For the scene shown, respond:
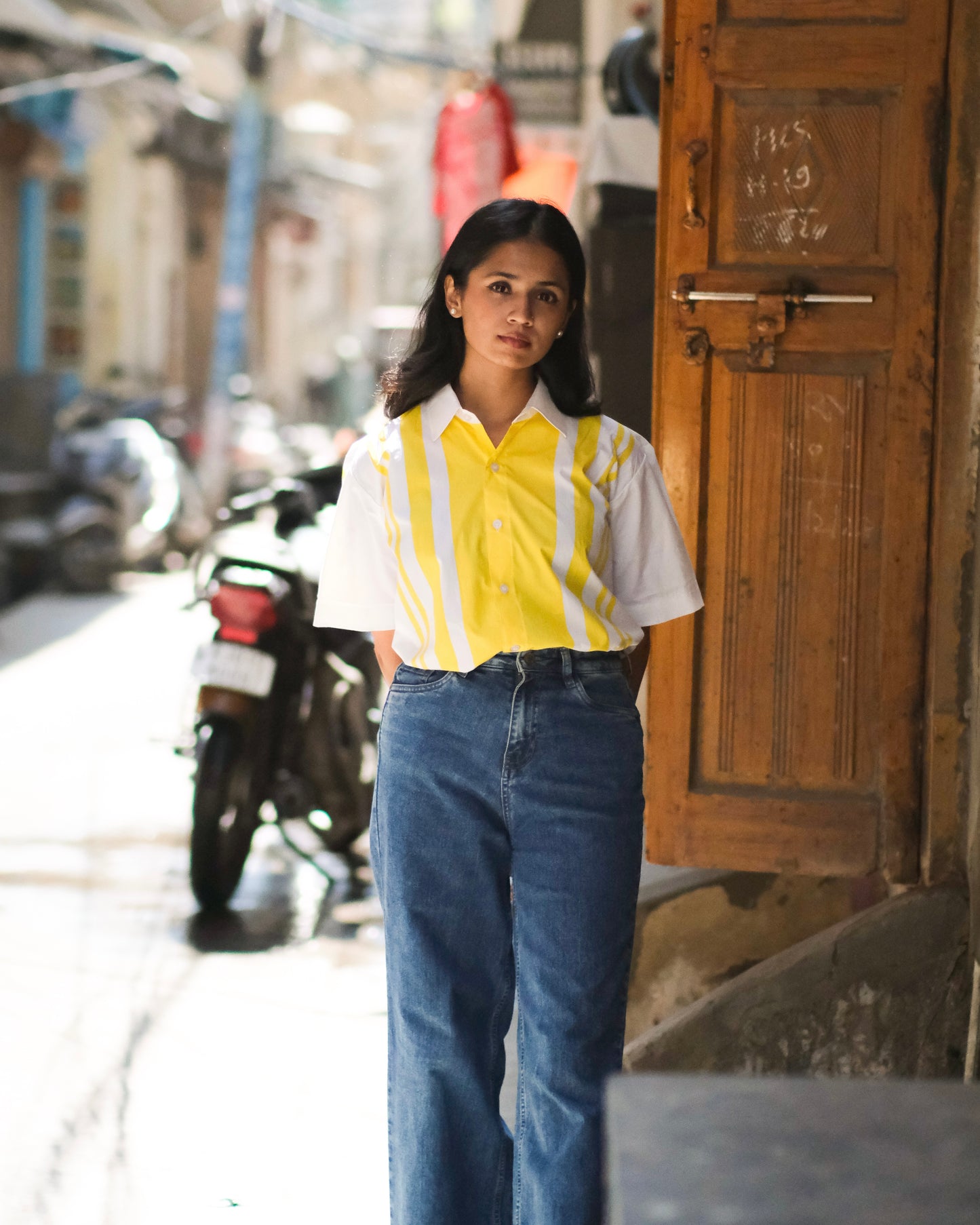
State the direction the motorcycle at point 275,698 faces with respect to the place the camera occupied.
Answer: facing away from the viewer and to the right of the viewer

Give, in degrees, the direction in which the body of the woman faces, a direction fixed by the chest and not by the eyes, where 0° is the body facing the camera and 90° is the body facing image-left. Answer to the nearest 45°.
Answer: approximately 0°

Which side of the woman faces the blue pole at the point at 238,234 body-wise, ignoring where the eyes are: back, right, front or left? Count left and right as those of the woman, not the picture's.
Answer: back

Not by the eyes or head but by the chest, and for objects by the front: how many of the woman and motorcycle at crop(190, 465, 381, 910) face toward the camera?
1

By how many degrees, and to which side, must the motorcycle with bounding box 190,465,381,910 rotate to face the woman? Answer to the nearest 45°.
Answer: approximately 135° to its right

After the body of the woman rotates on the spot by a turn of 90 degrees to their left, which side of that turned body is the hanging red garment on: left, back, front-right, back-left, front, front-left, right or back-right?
left
